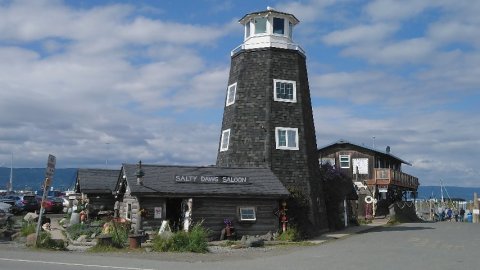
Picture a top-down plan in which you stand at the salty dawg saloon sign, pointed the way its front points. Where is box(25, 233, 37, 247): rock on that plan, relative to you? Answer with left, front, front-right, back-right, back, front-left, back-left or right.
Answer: front-right

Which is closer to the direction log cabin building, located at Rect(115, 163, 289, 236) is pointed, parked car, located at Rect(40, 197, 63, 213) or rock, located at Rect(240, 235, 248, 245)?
the rock

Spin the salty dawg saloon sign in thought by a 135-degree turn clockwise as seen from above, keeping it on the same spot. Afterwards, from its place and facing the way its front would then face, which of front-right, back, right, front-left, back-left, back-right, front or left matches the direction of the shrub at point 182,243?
back-left

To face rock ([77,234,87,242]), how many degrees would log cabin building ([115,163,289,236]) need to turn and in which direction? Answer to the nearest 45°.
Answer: approximately 90° to its right

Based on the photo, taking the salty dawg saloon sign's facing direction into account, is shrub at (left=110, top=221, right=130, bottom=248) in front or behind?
in front

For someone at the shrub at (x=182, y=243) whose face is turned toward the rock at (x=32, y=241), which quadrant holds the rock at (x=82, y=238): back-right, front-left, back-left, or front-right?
front-right

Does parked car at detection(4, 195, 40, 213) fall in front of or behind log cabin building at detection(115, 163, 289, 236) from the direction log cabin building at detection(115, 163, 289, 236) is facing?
behind

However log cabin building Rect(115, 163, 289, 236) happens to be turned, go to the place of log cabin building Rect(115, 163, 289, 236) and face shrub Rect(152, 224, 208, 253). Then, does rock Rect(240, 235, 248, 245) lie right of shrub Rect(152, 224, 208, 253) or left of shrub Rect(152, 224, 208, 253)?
left

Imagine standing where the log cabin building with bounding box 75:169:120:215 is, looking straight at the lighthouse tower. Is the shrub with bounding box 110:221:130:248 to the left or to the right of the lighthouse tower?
right

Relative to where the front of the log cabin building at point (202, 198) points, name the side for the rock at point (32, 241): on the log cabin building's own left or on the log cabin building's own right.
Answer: on the log cabin building's own right

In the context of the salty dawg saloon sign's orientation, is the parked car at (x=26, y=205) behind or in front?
behind

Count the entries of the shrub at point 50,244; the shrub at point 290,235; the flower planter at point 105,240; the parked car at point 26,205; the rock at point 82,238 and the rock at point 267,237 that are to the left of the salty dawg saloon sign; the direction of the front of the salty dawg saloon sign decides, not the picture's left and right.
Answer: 2

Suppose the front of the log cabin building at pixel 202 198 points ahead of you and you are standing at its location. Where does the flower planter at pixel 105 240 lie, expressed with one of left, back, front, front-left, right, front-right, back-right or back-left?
front-right

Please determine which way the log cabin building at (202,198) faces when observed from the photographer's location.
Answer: facing the viewer

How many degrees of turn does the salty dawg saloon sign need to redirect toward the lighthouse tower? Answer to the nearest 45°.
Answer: approximately 135° to its left
